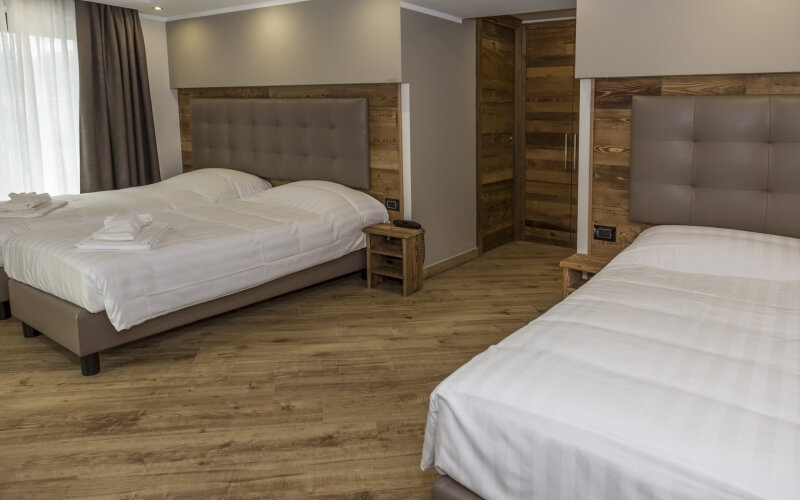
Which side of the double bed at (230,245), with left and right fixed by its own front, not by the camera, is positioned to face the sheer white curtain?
right

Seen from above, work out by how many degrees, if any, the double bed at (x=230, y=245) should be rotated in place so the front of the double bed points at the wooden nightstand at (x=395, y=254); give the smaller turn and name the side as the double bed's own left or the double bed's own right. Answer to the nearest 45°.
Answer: approximately 135° to the double bed's own left

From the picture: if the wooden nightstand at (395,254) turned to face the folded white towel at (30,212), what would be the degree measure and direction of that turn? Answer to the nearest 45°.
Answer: approximately 45° to its right

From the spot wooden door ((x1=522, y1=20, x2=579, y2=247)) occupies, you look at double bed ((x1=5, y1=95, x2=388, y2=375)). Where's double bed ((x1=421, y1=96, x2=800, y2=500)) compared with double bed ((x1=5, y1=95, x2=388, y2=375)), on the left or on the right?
left

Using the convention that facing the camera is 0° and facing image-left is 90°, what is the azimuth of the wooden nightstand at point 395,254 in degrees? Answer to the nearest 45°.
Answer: approximately 45°

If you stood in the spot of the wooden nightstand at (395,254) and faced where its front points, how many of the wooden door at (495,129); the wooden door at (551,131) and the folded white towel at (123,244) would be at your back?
2

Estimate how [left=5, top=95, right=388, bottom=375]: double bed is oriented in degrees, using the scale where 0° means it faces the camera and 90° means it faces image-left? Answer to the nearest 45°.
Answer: approximately 45°

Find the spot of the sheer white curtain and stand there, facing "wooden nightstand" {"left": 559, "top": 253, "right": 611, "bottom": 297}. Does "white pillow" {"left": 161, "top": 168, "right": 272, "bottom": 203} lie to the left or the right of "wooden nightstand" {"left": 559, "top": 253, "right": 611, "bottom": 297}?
left

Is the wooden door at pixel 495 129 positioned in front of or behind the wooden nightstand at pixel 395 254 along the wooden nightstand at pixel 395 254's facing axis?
behind

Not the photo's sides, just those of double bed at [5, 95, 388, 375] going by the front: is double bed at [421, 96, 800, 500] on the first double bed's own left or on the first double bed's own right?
on the first double bed's own left

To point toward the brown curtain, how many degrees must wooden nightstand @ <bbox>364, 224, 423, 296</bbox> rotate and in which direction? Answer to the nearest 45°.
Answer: approximately 90° to its right
